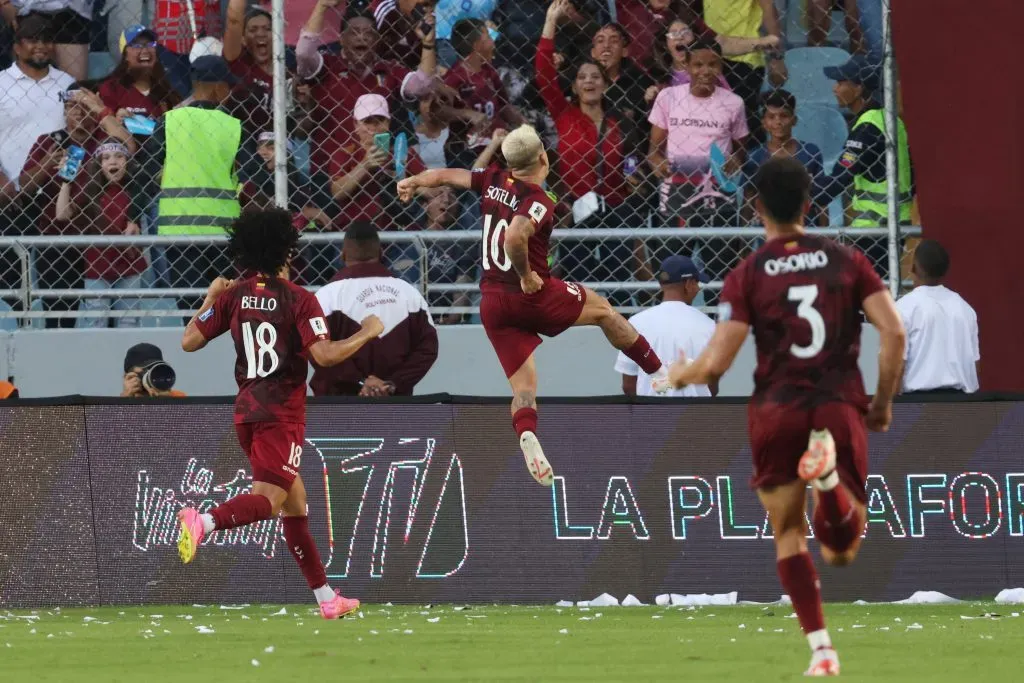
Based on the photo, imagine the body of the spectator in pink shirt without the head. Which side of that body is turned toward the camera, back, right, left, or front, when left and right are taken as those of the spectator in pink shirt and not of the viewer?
front

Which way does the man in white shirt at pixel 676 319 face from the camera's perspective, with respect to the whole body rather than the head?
away from the camera

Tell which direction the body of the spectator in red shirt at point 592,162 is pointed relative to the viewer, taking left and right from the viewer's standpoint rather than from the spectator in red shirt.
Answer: facing the viewer

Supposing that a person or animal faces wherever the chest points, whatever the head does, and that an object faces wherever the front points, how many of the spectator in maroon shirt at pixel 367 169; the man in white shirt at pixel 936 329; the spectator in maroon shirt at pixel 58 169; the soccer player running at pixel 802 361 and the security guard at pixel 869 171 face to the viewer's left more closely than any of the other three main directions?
1

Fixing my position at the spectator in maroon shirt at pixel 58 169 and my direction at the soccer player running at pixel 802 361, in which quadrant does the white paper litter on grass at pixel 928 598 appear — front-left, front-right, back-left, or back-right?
front-left

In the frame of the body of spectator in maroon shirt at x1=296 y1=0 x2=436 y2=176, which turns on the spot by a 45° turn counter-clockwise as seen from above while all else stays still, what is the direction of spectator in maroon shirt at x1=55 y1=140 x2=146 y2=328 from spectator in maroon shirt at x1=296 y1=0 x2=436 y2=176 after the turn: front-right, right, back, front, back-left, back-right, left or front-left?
back-right

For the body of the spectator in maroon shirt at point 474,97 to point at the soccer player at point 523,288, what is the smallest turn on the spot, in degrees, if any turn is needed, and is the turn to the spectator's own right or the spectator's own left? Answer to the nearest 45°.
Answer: approximately 45° to the spectator's own right

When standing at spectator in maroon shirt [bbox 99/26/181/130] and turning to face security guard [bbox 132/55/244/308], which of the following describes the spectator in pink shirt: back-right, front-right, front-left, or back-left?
front-left

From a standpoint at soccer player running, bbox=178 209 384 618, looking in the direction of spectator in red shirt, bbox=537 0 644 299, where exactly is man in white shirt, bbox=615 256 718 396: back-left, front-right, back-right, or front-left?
front-right

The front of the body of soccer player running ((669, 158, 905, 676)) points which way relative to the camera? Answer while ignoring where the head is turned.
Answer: away from the camera

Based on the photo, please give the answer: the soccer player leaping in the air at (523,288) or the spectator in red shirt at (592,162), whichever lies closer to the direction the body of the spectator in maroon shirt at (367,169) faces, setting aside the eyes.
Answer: the soccer player leaping in the air

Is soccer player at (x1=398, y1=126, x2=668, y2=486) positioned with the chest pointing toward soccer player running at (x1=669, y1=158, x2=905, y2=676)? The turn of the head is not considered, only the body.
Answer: no

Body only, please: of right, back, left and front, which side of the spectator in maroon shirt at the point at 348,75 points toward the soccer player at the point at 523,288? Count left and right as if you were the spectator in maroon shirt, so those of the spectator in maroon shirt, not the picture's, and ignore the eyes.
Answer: front

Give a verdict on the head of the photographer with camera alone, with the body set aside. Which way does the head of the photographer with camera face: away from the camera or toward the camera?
toward the camera

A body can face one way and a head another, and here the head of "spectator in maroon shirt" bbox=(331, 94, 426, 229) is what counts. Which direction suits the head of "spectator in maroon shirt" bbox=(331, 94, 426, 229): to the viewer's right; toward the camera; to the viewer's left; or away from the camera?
toward the camera

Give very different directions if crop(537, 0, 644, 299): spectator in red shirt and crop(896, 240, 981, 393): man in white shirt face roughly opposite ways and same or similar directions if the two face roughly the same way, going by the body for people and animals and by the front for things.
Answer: very different directions

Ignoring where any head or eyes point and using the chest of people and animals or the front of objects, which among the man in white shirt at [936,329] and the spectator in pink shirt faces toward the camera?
the spectator in pink shirt

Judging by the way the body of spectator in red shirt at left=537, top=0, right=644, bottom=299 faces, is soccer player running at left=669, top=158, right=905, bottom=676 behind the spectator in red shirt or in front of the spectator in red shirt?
in front

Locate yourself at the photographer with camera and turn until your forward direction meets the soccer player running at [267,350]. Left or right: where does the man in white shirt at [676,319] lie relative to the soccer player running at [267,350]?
left

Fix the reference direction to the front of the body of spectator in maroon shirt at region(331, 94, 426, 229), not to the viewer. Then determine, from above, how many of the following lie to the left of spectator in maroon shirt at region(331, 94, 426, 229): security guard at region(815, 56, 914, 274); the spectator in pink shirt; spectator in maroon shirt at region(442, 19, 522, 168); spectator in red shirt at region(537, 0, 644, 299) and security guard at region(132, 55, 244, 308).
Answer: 4
